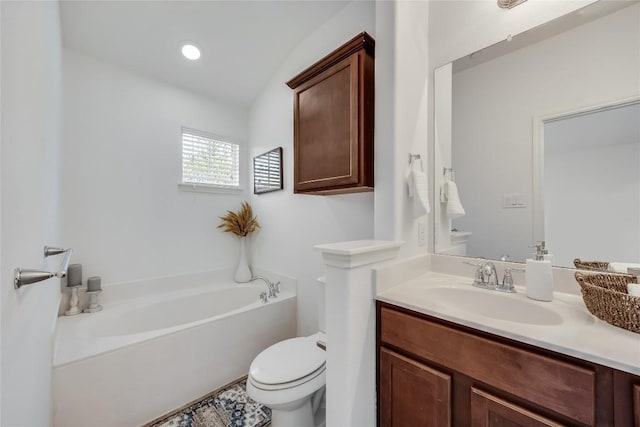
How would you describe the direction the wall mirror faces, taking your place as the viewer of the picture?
facing the viewer and to the left of the viewer

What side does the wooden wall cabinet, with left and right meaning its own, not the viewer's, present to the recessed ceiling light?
right

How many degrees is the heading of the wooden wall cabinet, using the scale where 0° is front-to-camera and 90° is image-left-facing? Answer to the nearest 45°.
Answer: approximately 45°

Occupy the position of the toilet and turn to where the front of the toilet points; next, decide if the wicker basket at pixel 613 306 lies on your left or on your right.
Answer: on your left

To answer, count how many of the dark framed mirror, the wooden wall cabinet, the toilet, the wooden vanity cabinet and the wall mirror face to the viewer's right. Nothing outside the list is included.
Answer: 0

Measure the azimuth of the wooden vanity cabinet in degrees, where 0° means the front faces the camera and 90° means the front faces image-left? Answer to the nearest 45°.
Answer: approximately 45°

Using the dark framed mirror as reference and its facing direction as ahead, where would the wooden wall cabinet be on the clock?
The wooden wall cabinet is roughly at 10 o'clock from the dark framed mirror.

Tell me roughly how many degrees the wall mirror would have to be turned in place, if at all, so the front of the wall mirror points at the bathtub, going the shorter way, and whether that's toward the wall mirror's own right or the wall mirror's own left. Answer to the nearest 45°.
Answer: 0° — it already faces it

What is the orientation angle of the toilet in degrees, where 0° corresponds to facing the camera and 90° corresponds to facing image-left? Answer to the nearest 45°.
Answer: approximately 45°

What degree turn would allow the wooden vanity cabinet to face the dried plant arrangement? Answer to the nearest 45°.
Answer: approximately 45° to its right
